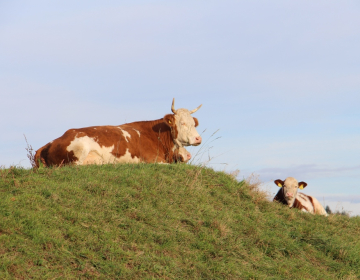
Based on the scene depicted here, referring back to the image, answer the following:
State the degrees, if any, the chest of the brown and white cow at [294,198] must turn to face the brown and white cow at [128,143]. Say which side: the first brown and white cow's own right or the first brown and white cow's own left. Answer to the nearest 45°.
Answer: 0° — it already faces it

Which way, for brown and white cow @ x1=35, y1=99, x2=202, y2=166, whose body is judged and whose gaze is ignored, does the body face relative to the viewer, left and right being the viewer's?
facing to the right of the viewer

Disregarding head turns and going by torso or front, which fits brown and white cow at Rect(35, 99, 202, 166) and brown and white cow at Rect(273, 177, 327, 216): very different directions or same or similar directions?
very different directions

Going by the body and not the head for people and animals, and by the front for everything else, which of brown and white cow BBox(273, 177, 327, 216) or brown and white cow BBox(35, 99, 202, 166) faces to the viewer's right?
brown and white cow BBox(35, 99, 202, 166)

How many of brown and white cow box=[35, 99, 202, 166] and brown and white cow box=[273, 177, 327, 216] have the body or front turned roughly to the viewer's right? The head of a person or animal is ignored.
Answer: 1
